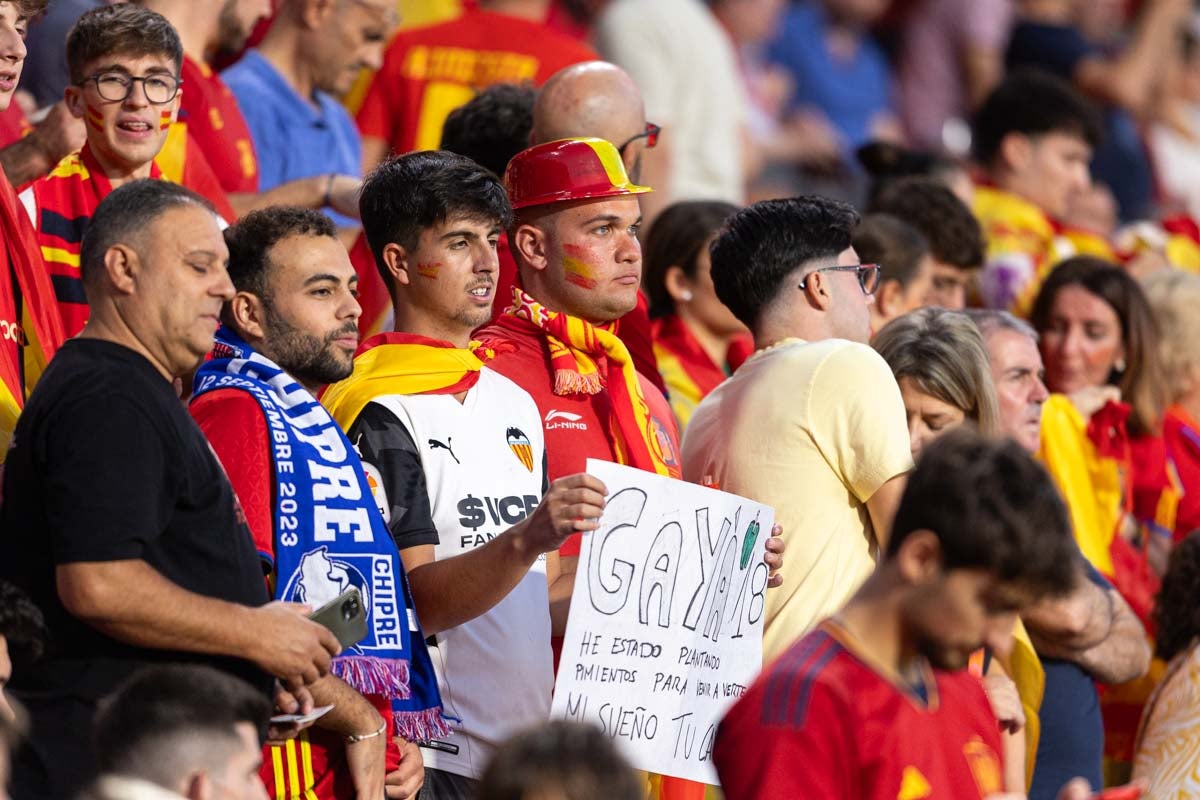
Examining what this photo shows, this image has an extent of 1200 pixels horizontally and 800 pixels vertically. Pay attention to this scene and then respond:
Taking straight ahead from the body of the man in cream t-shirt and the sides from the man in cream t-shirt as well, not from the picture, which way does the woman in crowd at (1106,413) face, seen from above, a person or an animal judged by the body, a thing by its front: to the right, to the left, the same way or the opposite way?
the opposite way

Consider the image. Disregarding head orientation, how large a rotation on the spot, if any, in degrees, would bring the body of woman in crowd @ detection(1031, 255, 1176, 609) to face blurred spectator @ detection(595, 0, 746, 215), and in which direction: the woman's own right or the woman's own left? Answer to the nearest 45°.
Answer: approximately 90° to the woman's own right

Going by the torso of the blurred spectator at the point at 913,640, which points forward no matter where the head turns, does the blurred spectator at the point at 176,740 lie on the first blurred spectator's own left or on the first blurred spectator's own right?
on the first blurred spectator's own right

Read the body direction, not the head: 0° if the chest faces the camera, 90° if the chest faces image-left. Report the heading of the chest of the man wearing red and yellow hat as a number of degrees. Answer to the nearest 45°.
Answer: approximately 315°

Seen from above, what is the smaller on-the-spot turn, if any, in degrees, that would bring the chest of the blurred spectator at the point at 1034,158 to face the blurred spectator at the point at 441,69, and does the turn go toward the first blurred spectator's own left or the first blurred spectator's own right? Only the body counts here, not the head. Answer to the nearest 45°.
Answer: approximately 135° to the first blurred spectator's own right

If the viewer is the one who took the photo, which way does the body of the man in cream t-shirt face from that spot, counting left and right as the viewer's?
facing away from the viewer and to the right of the viewer

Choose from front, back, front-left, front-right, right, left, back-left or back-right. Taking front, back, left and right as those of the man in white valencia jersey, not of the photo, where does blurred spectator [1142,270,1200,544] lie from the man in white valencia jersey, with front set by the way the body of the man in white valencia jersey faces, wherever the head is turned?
left
